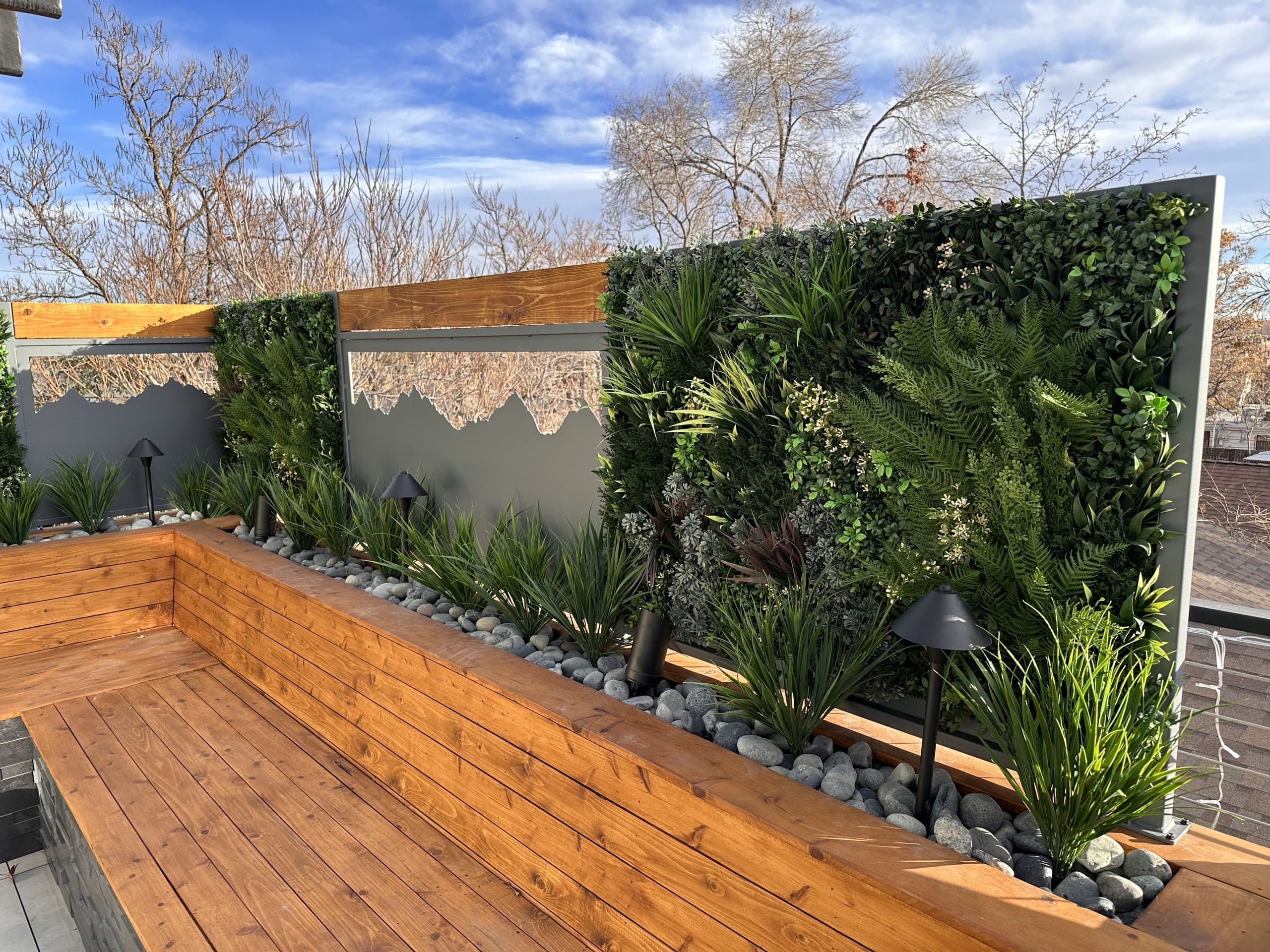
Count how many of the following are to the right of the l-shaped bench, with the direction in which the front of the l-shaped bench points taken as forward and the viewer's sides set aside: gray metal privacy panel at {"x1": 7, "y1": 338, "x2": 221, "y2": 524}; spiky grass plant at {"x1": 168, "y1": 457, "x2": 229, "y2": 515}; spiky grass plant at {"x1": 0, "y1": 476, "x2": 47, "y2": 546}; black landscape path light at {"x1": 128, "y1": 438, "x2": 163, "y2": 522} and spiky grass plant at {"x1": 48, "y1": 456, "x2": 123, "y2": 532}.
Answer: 5

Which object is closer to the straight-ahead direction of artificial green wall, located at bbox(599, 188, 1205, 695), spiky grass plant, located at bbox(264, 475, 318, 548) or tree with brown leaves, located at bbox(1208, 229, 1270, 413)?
the spiky grass plant

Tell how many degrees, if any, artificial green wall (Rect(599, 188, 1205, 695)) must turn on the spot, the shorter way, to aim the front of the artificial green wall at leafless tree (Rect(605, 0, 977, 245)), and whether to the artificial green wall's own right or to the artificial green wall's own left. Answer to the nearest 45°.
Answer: approximately 135° to the artificial green wall's own right

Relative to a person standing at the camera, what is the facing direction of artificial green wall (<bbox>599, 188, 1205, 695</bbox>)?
facing the viewer and to the left of the viewer

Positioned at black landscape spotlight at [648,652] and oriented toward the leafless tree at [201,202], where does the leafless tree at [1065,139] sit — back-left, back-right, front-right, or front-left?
front-right

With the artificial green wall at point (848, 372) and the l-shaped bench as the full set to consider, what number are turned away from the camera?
0

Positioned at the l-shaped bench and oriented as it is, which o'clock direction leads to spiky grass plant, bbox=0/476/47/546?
The spiky grass plant is roughly at 3 o'clock from the l-shaped bench.

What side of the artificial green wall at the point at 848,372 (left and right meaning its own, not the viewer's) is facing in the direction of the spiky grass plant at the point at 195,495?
right

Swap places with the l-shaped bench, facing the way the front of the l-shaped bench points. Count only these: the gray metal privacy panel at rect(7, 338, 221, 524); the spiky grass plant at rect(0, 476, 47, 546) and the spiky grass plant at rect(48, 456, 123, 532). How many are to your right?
3
